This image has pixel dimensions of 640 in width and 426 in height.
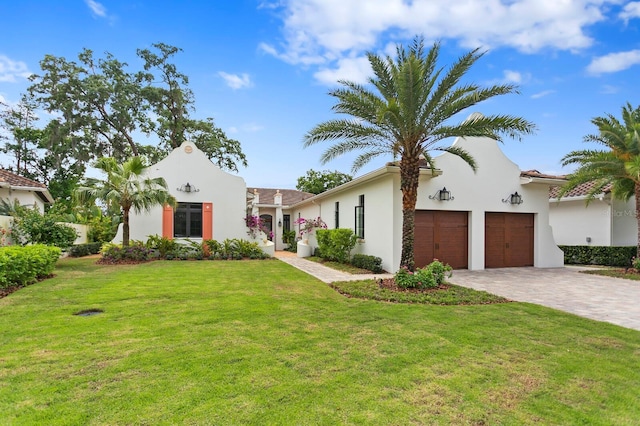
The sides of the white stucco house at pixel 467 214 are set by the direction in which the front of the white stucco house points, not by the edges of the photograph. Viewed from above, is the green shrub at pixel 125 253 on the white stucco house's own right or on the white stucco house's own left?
on the white stucco house's own right

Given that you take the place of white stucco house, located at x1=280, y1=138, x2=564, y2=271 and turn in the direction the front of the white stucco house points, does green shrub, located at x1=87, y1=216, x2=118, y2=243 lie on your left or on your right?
on your right

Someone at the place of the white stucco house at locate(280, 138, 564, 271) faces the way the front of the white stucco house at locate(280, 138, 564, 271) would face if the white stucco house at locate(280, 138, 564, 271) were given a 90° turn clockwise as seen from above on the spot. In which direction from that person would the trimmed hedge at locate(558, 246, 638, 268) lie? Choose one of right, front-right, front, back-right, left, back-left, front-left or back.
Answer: back-right

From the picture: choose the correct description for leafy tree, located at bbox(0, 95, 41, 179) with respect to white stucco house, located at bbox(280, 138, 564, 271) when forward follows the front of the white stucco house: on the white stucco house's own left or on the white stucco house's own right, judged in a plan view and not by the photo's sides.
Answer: on the white stucco house's own right

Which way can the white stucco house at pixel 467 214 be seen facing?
toward the camera

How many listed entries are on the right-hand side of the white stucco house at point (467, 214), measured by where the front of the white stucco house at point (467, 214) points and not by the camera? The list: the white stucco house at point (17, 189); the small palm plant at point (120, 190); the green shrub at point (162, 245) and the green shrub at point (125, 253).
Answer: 4

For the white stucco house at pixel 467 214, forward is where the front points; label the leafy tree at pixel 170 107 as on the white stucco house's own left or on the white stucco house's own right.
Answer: on the white stucco house's own right
